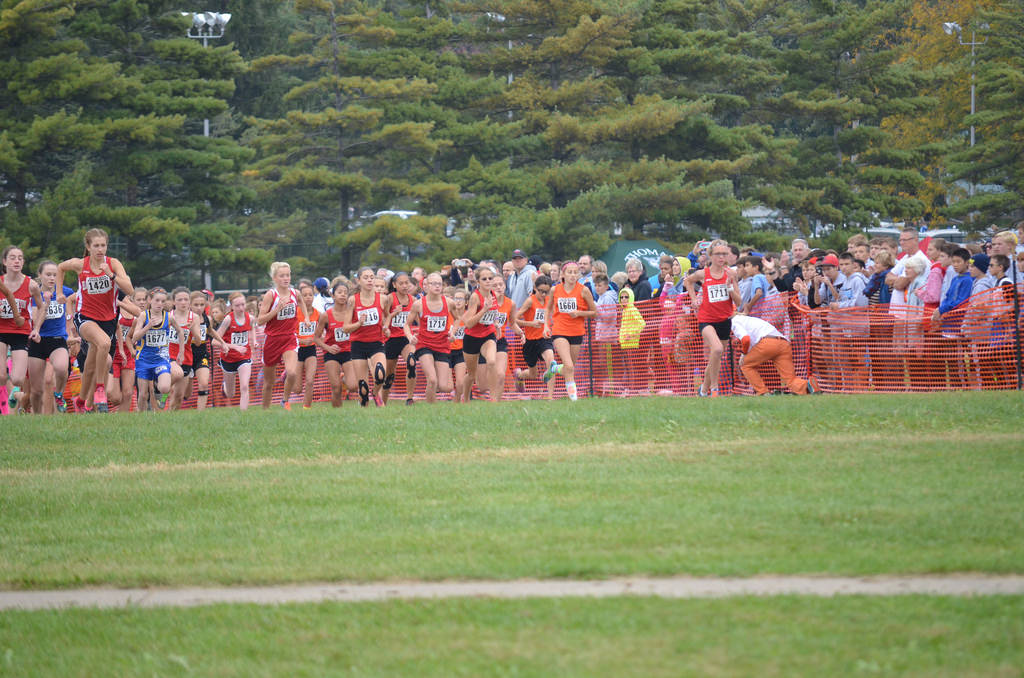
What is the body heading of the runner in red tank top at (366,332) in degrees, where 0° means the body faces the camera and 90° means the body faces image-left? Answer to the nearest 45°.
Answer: approximately 0°

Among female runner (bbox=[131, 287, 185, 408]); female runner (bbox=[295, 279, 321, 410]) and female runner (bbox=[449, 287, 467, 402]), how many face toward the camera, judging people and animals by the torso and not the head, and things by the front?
3

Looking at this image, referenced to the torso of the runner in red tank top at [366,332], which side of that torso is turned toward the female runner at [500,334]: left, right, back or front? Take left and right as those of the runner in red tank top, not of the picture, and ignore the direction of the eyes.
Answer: left

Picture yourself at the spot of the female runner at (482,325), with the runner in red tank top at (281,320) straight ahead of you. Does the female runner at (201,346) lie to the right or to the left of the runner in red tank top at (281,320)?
right

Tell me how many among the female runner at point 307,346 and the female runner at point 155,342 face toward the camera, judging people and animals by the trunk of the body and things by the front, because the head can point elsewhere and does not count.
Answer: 2

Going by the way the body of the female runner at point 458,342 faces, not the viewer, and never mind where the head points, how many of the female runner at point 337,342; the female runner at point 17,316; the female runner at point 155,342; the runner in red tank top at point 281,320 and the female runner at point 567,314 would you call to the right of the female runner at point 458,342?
4

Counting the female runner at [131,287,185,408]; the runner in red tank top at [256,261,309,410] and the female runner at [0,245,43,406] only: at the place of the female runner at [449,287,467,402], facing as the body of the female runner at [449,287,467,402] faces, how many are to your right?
3

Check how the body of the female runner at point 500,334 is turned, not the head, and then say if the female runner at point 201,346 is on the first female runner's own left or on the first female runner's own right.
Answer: on the first female runner's own right

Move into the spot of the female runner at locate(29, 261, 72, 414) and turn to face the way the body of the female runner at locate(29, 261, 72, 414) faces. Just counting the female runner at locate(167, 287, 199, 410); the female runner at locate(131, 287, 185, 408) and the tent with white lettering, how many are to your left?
3

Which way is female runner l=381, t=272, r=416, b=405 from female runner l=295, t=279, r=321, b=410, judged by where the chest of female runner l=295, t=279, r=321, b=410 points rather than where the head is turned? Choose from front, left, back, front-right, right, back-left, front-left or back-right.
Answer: left

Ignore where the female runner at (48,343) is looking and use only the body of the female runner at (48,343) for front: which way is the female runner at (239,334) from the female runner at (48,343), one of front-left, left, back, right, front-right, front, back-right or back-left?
left

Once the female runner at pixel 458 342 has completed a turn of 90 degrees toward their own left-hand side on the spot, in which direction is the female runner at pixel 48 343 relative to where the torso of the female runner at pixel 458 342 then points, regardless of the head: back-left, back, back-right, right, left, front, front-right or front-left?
back
